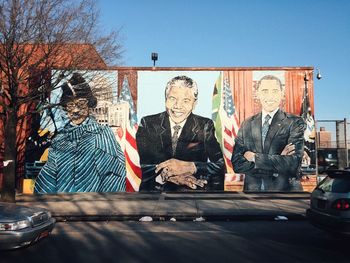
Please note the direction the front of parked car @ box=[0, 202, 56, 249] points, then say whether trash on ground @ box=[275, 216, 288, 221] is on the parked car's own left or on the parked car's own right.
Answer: on the parked car's own left

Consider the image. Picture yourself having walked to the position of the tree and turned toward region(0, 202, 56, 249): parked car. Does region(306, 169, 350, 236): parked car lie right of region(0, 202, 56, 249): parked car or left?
left

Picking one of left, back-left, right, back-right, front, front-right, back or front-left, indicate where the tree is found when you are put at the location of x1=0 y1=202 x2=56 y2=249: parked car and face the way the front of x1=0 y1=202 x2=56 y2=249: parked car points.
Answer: back-left

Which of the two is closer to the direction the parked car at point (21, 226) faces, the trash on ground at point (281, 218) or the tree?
the trash on ground

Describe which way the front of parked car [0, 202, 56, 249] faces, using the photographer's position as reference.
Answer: facing the viewer and to the right of the viewer

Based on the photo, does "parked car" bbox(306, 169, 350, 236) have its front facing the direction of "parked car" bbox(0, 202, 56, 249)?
no

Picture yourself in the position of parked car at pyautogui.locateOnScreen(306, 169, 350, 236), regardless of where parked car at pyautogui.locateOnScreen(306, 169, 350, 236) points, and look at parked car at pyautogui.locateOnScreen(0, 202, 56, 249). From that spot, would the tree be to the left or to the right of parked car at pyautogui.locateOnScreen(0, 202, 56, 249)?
right

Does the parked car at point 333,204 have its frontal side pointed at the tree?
no

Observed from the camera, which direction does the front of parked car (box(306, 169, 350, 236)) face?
facing away from the viewer and to the right of the viewer

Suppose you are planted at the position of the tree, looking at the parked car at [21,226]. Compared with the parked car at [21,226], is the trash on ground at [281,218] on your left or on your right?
left
